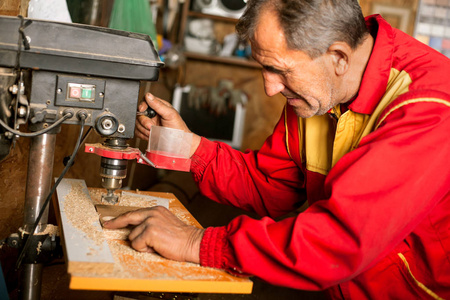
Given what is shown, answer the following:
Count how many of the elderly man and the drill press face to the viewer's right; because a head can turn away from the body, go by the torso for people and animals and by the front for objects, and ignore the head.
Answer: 1

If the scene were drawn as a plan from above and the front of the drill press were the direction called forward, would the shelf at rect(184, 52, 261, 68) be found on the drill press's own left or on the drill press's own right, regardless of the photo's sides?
on the drill press's own left

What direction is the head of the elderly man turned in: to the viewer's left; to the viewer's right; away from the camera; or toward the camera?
to the viewer's left

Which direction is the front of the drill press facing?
to the viewer's right

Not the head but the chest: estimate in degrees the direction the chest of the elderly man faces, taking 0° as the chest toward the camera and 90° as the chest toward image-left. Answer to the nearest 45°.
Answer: approximately 45°
